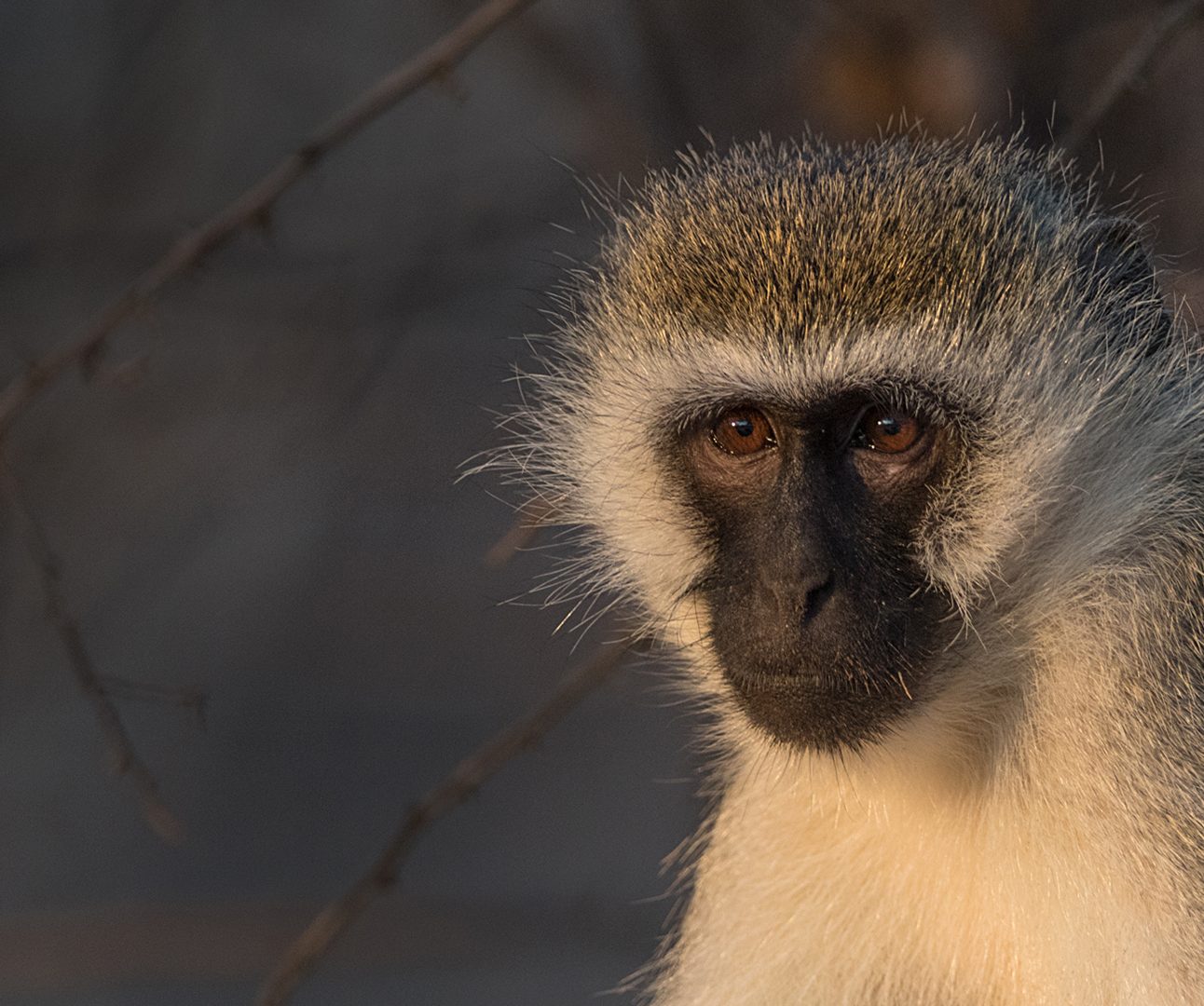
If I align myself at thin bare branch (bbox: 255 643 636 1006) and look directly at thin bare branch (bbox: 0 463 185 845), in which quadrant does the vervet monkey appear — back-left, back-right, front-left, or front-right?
back-left

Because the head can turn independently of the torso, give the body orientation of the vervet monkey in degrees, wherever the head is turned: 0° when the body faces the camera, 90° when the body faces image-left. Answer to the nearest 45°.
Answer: approximately 45°
